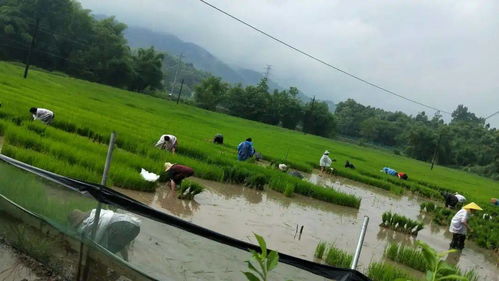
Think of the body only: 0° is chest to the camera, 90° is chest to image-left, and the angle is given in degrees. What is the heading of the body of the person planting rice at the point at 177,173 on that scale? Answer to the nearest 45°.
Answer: approximately 90°

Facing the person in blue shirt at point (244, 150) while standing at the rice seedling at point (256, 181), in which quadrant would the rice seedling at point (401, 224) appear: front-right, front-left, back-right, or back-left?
back-right

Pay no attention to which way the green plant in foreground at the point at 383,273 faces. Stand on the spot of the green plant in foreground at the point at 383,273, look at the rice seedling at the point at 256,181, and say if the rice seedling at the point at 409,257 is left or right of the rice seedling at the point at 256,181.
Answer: right

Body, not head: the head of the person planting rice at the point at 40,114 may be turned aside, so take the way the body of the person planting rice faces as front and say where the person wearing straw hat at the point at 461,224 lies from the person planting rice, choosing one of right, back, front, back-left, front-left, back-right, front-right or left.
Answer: back-left

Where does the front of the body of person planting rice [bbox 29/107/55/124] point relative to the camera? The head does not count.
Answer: to the viewer's left

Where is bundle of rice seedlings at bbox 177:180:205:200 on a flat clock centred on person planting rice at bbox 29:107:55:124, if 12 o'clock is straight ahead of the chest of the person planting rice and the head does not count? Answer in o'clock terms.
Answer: The bundle of rice seedlings is roughly at 8 o'clock from the person planting rice.

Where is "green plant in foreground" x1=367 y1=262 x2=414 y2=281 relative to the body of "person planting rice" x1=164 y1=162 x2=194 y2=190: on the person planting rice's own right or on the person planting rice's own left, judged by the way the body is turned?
on the person planting rice's own left
